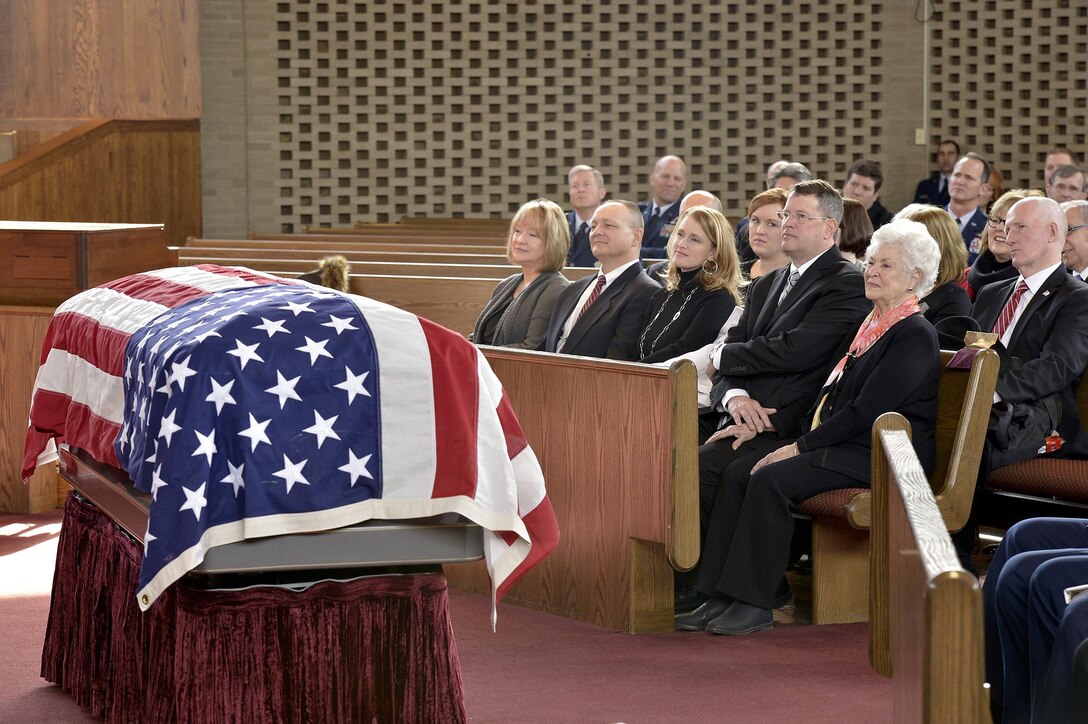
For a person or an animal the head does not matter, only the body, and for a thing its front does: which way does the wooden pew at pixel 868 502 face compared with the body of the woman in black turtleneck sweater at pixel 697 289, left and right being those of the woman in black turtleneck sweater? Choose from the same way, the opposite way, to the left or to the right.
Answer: the same way

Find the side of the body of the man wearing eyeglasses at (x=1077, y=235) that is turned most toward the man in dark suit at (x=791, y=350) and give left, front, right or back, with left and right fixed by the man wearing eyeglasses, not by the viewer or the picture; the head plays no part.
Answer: front

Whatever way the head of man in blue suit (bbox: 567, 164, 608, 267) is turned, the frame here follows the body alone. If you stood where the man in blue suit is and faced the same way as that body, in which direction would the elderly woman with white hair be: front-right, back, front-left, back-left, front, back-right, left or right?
front-left

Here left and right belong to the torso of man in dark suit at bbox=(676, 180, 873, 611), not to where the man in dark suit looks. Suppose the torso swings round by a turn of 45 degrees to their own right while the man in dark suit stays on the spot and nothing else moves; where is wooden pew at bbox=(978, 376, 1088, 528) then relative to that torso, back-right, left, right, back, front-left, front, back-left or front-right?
back

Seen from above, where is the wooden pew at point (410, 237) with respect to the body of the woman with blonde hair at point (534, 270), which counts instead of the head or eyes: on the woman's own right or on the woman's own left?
on the woman's own right

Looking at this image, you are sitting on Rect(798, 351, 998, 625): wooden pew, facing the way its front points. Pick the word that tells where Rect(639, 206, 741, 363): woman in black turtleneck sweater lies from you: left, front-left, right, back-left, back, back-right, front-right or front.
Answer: right

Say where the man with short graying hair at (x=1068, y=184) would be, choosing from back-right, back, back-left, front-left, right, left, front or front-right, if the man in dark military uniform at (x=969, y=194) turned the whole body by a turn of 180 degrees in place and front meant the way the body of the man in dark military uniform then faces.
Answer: right

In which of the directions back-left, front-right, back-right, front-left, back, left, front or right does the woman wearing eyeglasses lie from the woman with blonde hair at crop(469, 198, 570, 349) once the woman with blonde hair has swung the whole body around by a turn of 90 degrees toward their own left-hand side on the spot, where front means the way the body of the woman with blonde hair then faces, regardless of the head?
front-left

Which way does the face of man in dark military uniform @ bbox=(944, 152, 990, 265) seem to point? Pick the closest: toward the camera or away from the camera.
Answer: toward the camera

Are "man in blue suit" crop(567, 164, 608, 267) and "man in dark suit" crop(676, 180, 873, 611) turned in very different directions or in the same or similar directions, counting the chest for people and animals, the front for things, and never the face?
same or similar directions

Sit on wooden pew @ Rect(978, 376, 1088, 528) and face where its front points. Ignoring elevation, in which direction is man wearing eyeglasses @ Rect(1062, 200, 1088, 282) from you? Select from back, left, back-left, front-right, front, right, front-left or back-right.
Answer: back-right

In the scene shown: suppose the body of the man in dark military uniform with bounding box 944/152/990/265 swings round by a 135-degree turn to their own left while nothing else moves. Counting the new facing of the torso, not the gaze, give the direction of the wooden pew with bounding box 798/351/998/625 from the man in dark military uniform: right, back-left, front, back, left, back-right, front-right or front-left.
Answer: right

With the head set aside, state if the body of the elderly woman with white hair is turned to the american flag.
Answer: yes

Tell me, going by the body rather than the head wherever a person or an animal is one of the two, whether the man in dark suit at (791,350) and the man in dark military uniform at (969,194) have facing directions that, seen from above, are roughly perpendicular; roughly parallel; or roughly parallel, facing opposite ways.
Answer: roughly parallel

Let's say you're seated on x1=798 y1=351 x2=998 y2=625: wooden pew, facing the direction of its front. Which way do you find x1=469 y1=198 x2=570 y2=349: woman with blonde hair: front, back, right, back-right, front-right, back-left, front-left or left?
right

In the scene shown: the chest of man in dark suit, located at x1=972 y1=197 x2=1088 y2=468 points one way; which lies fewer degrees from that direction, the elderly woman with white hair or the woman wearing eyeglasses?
the elderly woman with white hair

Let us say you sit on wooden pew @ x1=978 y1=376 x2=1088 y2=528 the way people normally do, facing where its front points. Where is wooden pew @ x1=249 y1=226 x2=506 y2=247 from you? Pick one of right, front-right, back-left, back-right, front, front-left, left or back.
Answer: right

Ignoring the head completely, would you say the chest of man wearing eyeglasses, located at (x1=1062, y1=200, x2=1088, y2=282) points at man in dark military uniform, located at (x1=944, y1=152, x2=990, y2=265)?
no
